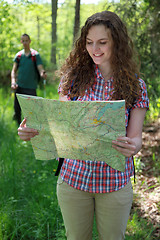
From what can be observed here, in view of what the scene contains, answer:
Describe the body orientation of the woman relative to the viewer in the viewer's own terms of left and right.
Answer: facing the viewer

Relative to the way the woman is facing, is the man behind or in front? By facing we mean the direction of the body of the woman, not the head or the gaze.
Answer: behind

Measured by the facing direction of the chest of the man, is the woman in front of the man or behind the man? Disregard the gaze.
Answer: in front

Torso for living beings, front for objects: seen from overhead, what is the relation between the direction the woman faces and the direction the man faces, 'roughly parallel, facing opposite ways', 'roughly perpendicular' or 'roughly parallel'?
roughly parallel

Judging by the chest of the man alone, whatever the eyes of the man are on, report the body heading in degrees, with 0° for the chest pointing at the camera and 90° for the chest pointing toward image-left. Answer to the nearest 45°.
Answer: approximately 0°

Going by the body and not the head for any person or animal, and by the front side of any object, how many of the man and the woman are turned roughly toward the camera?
2
